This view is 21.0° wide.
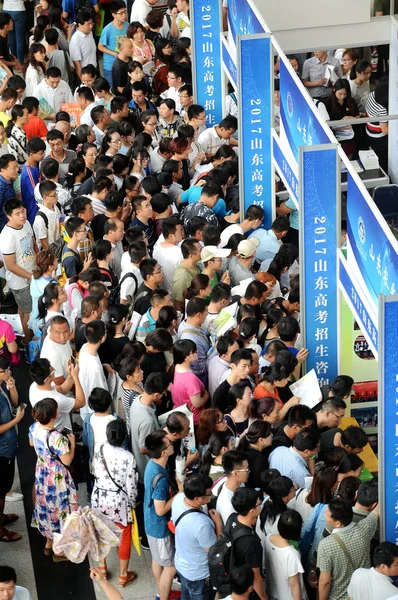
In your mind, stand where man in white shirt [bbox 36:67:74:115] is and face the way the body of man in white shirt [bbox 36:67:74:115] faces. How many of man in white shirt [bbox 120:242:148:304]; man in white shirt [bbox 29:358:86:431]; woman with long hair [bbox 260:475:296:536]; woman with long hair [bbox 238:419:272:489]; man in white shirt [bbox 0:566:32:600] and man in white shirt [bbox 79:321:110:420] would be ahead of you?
6

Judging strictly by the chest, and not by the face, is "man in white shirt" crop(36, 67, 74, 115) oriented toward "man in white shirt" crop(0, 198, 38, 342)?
yes
